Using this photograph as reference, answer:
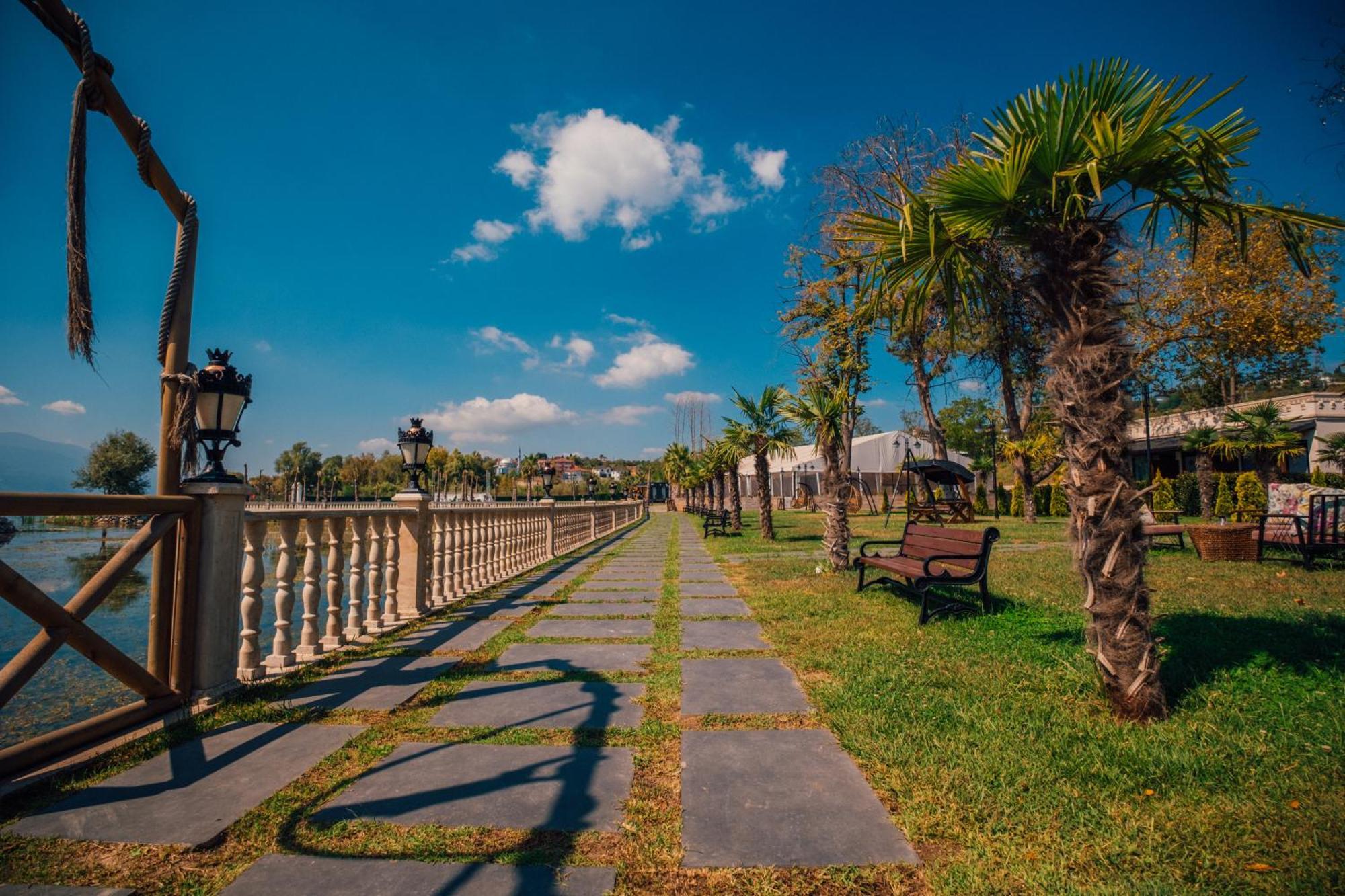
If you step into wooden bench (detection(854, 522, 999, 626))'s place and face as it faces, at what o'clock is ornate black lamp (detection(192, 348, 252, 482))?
The ornate black lamp is roughly at 12 o'clock from the wooden bench.

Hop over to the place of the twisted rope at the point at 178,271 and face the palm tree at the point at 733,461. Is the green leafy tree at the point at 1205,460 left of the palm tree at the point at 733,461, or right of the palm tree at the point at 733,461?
right

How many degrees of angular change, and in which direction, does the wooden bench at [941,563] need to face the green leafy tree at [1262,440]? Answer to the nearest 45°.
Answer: approximately 180°

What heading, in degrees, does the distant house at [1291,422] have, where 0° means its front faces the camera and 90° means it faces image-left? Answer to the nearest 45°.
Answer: approximately 45°

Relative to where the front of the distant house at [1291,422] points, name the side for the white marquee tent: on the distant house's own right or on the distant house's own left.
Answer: on the distant house's own right

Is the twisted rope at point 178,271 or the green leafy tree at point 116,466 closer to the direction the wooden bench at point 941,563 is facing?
the twisted rope

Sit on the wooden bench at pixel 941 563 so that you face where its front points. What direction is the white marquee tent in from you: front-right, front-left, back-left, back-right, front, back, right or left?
back-right

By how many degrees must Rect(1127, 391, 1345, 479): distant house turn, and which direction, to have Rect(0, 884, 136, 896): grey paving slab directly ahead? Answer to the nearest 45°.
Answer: approximately 45° to its left

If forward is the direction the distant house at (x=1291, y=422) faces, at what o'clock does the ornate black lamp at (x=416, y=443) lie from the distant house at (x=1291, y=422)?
The ornate black lamp is roughly at 11 o'clock from the distant house.

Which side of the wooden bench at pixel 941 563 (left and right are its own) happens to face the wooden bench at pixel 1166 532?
back
